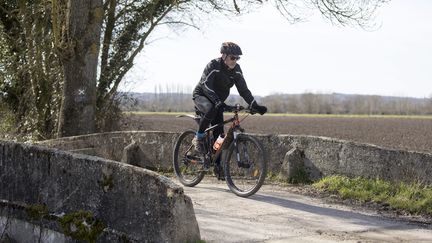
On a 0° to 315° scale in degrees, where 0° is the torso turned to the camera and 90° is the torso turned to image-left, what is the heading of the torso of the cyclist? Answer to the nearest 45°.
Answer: approximately 315°

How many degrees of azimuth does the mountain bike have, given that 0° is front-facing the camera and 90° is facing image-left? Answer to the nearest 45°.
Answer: approximately 315°

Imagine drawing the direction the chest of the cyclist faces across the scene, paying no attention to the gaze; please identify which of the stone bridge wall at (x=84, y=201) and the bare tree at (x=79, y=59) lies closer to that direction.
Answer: the stone bridge wall

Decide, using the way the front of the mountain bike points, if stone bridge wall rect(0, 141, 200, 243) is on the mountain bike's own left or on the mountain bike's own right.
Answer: on the mountain bike's own right

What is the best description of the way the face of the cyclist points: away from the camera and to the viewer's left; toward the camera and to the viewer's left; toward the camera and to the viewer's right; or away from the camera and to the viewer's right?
toward the camera and to the viewer's right

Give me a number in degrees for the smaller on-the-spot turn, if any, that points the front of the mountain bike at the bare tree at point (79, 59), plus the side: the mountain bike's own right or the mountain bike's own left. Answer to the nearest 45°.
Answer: approximately 180°
